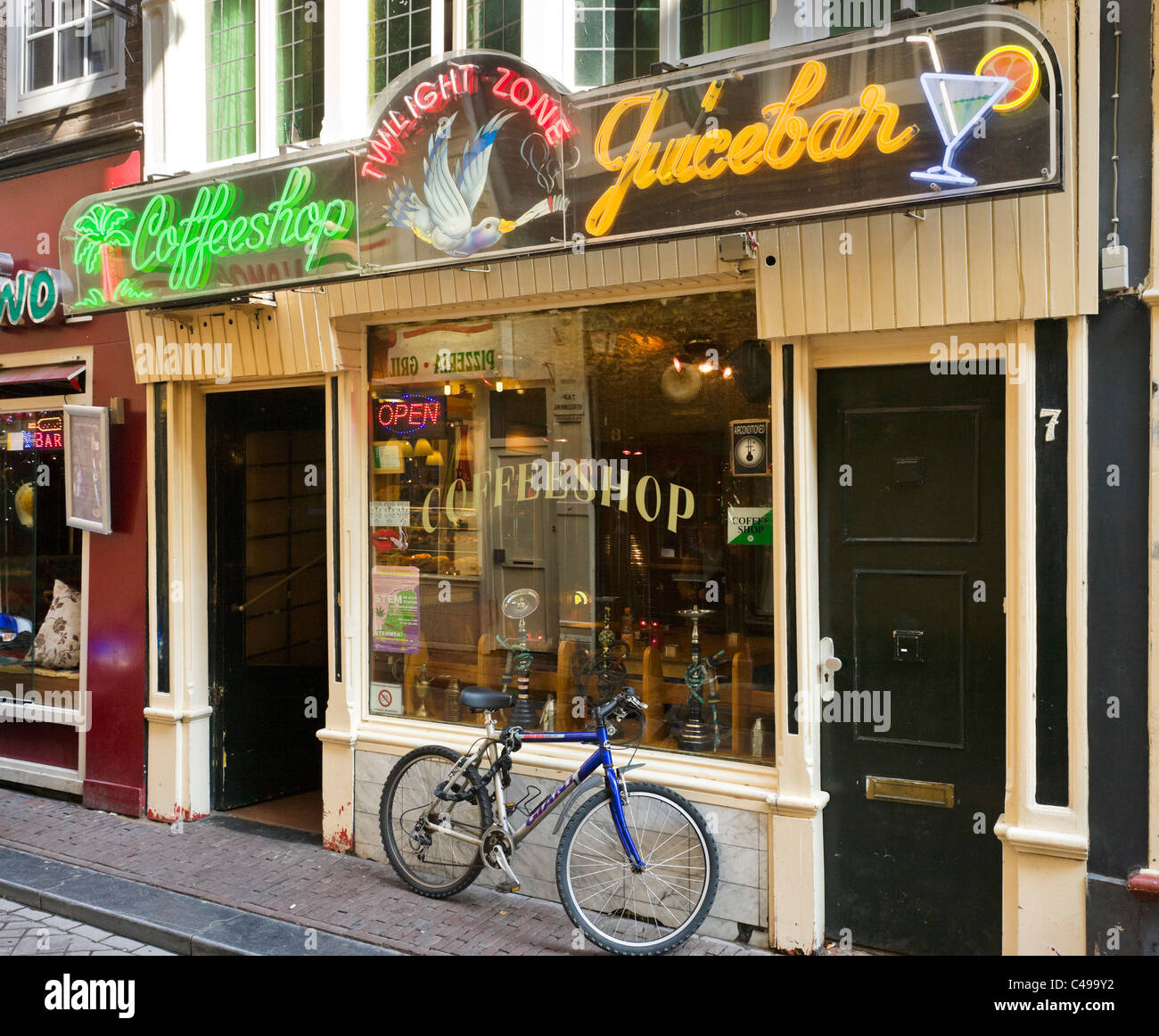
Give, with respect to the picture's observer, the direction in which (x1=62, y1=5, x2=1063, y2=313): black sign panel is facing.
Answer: facing the viewer and to the left of the viewer

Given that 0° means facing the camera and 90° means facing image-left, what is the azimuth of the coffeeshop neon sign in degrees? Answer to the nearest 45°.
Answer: approximately 45°

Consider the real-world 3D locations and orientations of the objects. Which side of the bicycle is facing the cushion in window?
back

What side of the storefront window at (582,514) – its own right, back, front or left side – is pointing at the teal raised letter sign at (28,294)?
right

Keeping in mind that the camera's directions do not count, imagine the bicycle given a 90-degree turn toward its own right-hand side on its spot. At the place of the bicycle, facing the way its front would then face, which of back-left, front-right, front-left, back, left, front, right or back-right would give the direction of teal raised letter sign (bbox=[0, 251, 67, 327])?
right

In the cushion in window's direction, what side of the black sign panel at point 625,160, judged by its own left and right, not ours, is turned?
right

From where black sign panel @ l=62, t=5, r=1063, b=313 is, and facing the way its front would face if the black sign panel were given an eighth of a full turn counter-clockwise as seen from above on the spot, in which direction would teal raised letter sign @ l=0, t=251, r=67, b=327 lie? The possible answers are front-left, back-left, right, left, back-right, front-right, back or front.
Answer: back-right

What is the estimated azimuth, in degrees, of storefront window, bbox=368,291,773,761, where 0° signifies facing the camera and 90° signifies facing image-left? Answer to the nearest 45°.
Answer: approximately 45°

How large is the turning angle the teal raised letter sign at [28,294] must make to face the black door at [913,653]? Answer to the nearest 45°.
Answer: approximately 90° to its left

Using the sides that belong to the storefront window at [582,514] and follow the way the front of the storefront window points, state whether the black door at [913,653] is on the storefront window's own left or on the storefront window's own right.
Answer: on the storefront window's own left

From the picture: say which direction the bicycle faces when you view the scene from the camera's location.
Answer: facing the viewer and to the right of the viewer
